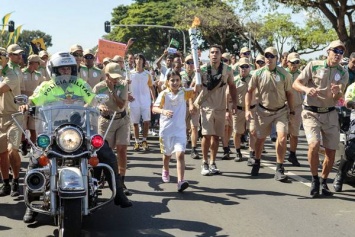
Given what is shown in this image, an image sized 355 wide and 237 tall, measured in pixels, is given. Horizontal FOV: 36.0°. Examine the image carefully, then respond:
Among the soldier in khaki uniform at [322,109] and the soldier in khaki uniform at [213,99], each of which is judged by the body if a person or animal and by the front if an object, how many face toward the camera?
2

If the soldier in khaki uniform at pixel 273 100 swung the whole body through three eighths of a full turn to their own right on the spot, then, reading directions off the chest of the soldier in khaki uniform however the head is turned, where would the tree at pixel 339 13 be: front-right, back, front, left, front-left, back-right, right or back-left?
front-right

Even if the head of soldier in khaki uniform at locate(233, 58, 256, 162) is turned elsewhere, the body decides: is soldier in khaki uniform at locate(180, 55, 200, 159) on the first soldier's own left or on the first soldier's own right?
on the first soldier's own right

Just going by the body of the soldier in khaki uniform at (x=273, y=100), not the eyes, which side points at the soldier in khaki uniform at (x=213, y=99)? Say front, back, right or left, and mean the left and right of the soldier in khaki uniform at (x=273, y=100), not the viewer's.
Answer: right

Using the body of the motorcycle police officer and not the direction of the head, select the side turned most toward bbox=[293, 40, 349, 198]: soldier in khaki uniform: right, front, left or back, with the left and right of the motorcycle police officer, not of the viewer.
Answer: left
